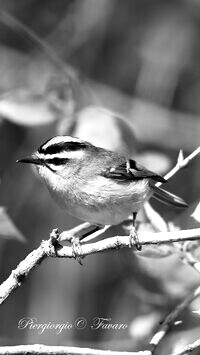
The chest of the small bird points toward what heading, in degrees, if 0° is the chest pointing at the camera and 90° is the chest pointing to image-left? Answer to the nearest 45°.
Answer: approximately 90°
